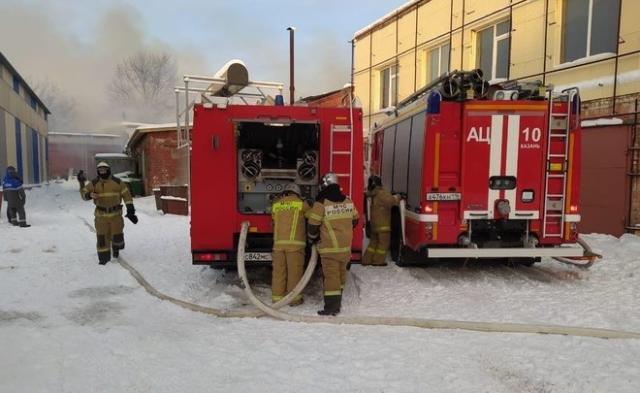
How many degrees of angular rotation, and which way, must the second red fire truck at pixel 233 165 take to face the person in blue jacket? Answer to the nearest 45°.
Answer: approximately 45° to its left

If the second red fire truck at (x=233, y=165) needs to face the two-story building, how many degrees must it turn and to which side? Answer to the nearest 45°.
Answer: approximately 45° to its right

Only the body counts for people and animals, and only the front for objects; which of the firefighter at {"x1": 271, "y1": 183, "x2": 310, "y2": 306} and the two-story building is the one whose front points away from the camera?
the firefighter

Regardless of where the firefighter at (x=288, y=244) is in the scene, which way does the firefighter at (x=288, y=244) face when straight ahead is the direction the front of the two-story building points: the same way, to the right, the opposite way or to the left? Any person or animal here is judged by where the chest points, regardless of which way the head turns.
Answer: to the right

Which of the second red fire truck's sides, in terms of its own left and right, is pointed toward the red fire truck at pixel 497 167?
right

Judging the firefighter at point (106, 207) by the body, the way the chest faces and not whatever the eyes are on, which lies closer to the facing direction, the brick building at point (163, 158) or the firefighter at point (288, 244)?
the firefighter

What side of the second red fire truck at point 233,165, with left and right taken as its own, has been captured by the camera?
back

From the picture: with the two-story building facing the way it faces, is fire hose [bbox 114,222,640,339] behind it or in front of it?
in front

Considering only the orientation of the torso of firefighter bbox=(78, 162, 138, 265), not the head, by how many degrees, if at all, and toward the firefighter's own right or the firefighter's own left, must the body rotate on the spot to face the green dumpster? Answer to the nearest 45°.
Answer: approximately 180°

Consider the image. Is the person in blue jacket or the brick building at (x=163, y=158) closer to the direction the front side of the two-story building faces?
the person in blue jacket

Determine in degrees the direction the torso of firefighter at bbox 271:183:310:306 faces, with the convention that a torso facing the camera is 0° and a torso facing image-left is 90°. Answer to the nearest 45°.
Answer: approximately 180°

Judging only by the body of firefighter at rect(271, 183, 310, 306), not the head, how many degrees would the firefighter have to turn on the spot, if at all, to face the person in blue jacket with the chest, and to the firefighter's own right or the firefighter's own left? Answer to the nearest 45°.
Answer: approximately 45° to the firefighter's own left

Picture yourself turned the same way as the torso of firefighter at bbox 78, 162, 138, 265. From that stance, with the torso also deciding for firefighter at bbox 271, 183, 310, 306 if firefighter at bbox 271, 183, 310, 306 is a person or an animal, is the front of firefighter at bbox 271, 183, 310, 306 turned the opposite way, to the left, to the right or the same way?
the opposite way

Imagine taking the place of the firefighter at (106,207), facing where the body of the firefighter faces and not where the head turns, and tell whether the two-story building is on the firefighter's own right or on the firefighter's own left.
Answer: on the firefighter's own left
